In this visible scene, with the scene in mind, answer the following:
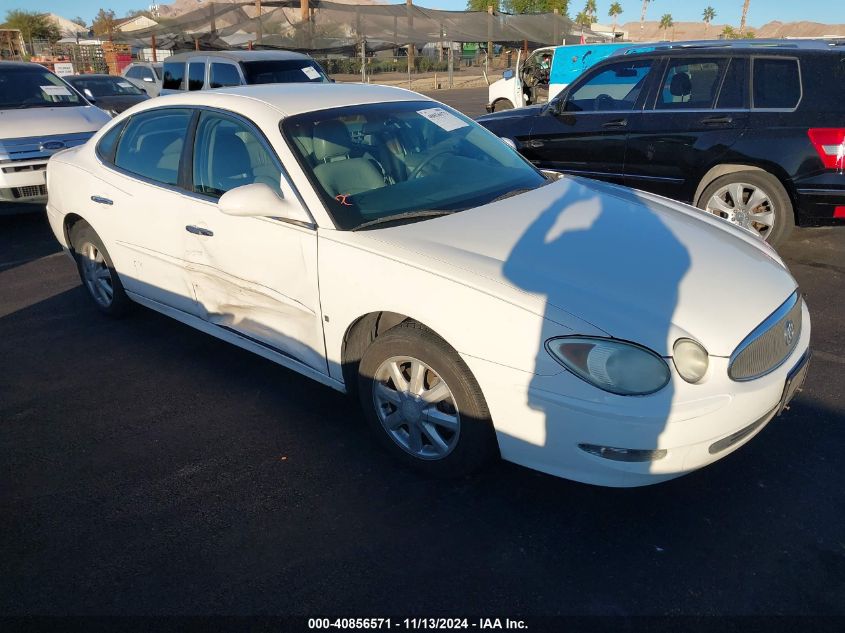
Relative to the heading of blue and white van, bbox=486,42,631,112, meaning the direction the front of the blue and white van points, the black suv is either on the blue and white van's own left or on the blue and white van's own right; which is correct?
on the blue and white van's own left

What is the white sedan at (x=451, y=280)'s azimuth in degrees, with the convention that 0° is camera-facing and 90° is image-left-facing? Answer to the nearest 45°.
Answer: approximately 315°

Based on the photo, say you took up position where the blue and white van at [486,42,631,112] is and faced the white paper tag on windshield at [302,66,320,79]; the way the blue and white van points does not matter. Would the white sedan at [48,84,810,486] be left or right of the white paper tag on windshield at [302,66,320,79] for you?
left

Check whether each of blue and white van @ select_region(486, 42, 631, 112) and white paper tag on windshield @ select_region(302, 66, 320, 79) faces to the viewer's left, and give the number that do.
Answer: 1

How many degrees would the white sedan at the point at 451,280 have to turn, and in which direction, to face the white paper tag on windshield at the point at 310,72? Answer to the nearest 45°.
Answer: approximately 135° to its left

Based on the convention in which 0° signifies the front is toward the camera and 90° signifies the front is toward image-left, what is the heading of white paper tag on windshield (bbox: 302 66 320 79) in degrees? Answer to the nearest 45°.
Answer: approximately 315°

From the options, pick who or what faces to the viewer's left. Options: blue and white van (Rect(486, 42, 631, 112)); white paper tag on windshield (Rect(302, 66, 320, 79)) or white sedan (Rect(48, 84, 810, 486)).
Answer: the blue and white van

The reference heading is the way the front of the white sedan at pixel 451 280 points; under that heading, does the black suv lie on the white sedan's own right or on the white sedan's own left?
on the white sedan's own left

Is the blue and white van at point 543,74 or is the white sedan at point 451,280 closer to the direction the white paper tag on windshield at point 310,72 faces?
the white sedan

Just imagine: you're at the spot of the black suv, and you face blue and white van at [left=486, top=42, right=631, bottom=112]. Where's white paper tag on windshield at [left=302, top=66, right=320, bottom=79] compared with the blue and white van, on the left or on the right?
left

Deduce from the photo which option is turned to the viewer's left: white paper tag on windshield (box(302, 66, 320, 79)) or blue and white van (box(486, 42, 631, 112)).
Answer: the blue and white van

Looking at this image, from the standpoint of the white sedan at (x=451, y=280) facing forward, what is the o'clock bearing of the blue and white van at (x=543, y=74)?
The blue and white van is roughly at 8 o'clock from the white sedan.

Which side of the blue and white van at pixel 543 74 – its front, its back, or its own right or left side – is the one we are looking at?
left
